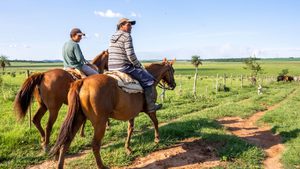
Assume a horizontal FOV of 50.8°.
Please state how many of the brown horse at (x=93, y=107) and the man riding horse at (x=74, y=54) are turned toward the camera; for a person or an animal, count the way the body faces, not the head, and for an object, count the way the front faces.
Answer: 0

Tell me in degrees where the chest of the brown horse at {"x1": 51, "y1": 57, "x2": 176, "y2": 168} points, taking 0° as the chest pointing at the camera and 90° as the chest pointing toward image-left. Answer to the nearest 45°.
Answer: approximately 225°

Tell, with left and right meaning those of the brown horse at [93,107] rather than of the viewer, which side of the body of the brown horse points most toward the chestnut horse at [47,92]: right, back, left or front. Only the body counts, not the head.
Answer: left

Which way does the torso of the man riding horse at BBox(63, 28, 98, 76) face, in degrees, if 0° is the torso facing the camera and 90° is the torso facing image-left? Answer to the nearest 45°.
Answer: approximately 270°

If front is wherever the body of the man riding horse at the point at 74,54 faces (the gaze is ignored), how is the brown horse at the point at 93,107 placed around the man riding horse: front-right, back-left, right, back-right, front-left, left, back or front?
right

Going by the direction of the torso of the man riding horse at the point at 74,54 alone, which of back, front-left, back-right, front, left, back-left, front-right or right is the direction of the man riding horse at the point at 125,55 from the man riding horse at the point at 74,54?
front-right
